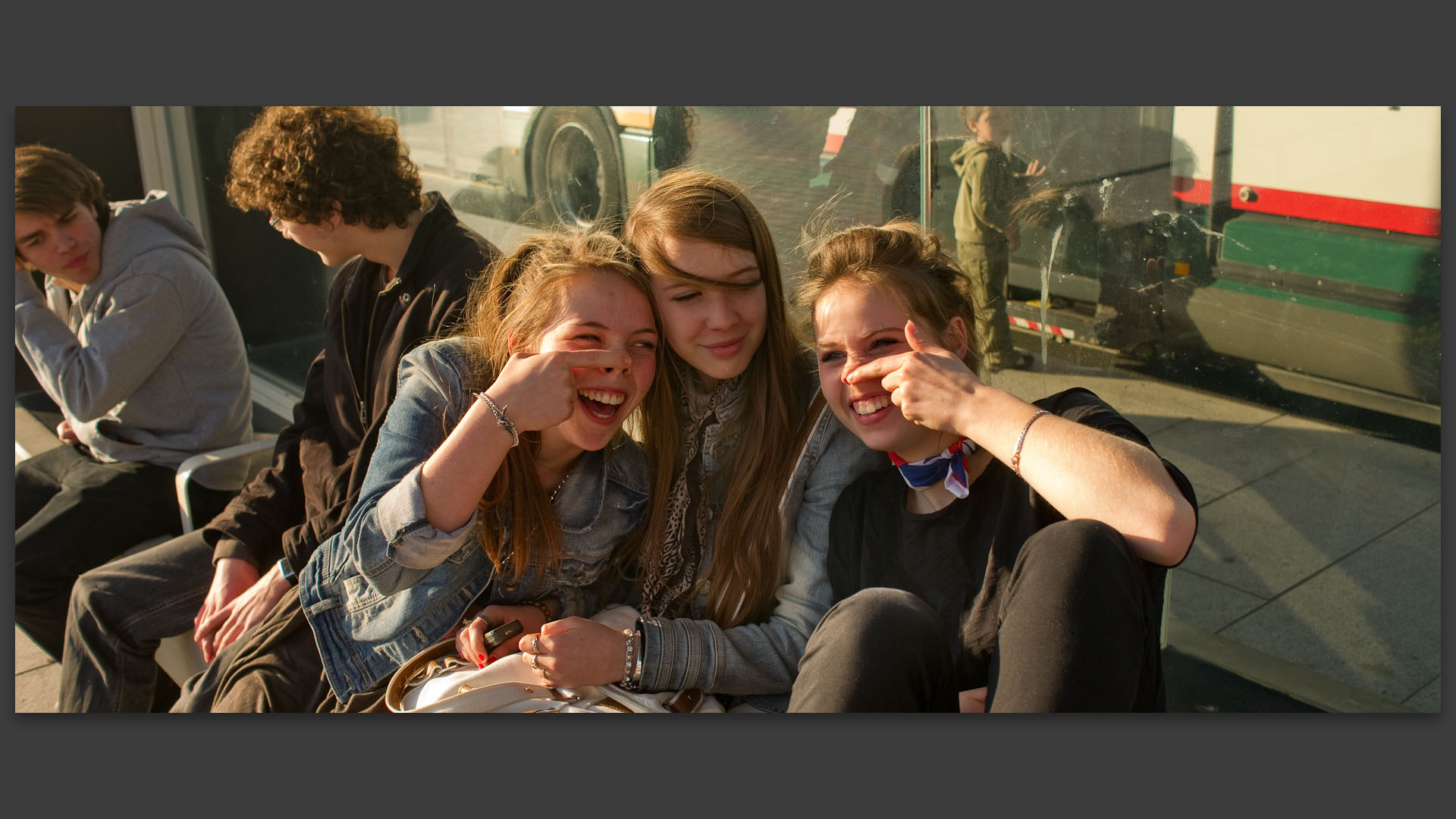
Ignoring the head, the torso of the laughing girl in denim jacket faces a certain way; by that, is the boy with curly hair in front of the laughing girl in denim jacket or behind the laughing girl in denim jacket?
behind

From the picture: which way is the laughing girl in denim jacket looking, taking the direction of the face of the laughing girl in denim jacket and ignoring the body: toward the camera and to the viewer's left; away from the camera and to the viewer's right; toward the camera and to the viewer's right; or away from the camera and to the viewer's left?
toward the camera and to the viewer's right

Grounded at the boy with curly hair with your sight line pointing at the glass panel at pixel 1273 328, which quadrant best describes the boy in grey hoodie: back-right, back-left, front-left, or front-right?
back-left

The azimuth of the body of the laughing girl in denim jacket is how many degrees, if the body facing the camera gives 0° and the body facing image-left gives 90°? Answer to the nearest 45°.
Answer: approximately 315°

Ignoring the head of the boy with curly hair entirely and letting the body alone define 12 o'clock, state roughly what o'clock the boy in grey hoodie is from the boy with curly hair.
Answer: The boy in grey hoodie is roughly at 3 o'clock from the boy with curly hair.

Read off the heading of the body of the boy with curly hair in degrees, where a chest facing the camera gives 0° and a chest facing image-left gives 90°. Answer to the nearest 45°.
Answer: approximately 45°

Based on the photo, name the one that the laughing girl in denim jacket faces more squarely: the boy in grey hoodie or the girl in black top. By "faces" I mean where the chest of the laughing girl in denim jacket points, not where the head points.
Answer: the girl in black top

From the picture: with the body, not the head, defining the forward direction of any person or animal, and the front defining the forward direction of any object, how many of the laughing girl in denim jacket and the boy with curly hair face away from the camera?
0

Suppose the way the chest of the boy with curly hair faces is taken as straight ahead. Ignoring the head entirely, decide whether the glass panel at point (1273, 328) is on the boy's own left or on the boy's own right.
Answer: on the boy's own left
